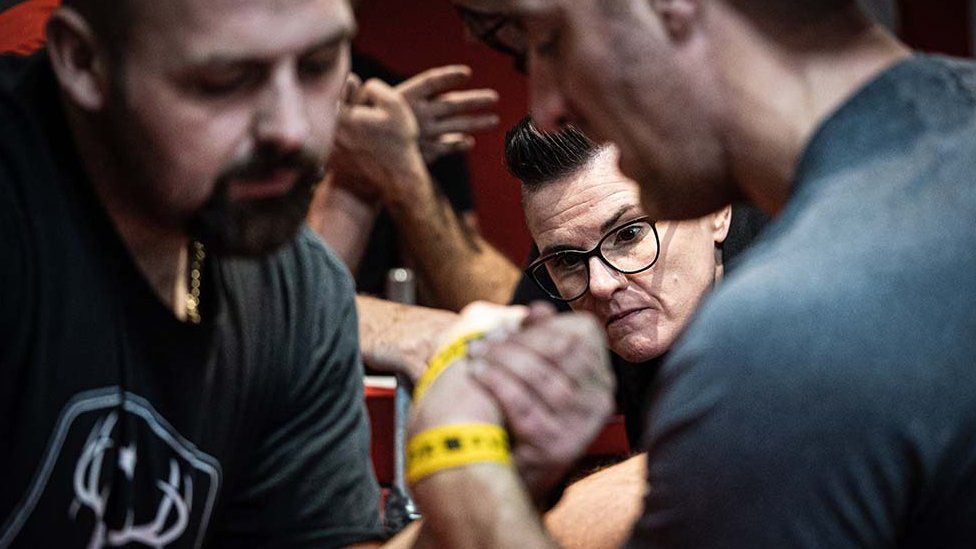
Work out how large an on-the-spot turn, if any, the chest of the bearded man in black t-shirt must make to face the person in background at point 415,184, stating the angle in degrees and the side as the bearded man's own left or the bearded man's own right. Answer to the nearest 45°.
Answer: approximately 90° to the bearded man's own left

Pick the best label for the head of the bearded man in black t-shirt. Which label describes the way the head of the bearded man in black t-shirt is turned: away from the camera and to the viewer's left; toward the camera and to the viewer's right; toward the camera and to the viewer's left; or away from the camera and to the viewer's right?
toward the camera and to the viewer's right

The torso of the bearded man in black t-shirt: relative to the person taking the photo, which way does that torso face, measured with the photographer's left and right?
facing the viewer and to the right of the viewer
